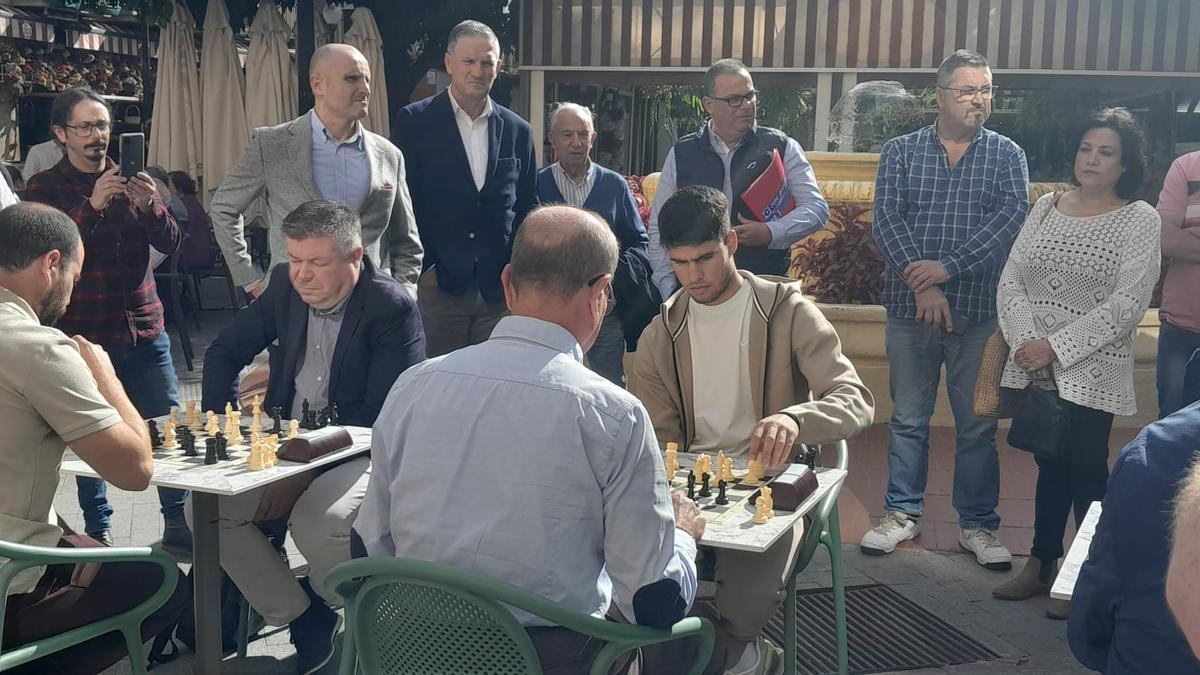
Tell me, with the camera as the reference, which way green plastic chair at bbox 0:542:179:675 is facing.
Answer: facing away from the viewer and to the right of the viewer

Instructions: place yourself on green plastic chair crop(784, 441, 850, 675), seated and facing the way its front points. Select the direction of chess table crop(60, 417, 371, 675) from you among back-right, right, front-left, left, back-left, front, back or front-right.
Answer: front-right

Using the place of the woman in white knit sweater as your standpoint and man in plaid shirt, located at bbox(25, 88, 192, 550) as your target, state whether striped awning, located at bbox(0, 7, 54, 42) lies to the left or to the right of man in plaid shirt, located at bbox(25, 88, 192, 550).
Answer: right

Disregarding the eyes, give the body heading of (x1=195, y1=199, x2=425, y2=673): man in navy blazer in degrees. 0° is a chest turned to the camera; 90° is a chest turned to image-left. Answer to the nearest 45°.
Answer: approximately 45°

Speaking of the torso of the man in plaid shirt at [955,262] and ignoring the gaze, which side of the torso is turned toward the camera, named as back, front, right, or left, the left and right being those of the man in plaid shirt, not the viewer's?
front

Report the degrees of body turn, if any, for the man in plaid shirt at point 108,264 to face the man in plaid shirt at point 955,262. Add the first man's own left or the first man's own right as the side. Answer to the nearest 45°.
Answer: approximately 45° to the first man's own left

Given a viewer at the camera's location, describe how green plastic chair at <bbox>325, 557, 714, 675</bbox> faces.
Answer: facing away from the viewer and to the right of the viewer

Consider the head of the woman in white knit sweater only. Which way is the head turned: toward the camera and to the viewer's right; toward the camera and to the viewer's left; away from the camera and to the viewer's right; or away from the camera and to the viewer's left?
toward the camera and to the viewer's left

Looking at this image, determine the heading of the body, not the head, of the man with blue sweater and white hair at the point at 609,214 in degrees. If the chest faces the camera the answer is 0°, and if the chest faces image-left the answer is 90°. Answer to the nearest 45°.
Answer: approximately 0°

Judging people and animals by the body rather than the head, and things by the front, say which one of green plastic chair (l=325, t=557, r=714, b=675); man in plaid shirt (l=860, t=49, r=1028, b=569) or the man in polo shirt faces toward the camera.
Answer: the man in plaid shirt

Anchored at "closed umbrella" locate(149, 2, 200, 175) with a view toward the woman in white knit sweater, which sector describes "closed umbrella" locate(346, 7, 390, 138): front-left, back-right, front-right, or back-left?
front-left

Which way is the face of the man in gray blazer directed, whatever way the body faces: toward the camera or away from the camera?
toward the camera

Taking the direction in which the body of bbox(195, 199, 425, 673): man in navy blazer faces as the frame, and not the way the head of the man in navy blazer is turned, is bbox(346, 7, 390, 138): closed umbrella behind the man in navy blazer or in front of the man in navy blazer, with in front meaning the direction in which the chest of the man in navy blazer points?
behind

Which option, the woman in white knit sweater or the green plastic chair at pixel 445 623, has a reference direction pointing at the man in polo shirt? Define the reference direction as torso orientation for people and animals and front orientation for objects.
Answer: the woman in white knit sweater

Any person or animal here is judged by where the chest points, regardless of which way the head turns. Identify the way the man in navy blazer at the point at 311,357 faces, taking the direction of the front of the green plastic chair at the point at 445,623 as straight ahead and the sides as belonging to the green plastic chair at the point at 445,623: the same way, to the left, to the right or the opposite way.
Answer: the opposite way
